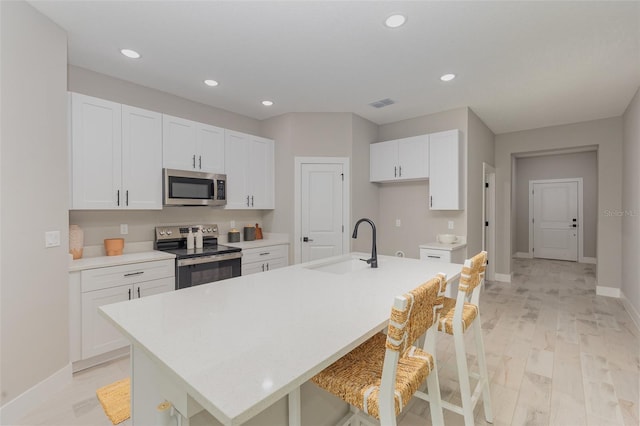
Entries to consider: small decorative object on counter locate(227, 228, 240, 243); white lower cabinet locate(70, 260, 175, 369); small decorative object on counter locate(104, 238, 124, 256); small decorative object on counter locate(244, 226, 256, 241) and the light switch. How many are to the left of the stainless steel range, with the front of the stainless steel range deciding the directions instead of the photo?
2

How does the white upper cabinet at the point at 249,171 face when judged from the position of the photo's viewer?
facing the viewer and to the right of the viewer

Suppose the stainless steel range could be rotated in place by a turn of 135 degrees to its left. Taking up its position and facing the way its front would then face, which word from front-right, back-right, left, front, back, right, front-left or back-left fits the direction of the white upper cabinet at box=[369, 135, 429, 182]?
right

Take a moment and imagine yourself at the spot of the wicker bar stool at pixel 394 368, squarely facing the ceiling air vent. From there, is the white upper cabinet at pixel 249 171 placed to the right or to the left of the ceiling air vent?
left

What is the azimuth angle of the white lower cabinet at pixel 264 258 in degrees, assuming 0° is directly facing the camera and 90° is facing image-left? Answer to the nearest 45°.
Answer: approximately 315°

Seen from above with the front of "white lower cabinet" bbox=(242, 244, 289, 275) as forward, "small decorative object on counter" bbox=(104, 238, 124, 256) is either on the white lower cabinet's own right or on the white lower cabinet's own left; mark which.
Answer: on the white lower cabinet's own right

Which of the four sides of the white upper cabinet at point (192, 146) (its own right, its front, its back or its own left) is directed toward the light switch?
right

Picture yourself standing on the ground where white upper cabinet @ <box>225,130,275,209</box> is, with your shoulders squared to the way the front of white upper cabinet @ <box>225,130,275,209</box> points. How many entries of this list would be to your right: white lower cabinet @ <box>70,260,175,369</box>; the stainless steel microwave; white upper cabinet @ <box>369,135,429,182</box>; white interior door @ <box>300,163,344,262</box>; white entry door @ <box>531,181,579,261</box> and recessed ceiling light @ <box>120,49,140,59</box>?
3

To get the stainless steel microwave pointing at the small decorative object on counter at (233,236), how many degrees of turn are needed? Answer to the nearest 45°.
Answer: approximately 90° to its left

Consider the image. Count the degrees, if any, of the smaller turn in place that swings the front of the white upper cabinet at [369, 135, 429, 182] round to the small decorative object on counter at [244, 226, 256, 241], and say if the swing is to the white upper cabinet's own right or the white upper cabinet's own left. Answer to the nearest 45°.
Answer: approximately 45° to the white upper cabinet's own right
